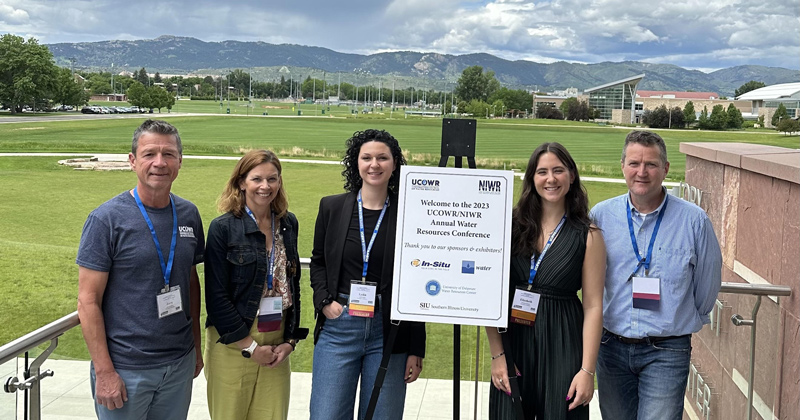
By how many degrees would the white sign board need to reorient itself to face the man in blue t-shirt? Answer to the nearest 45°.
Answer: approximately 90° to its right
